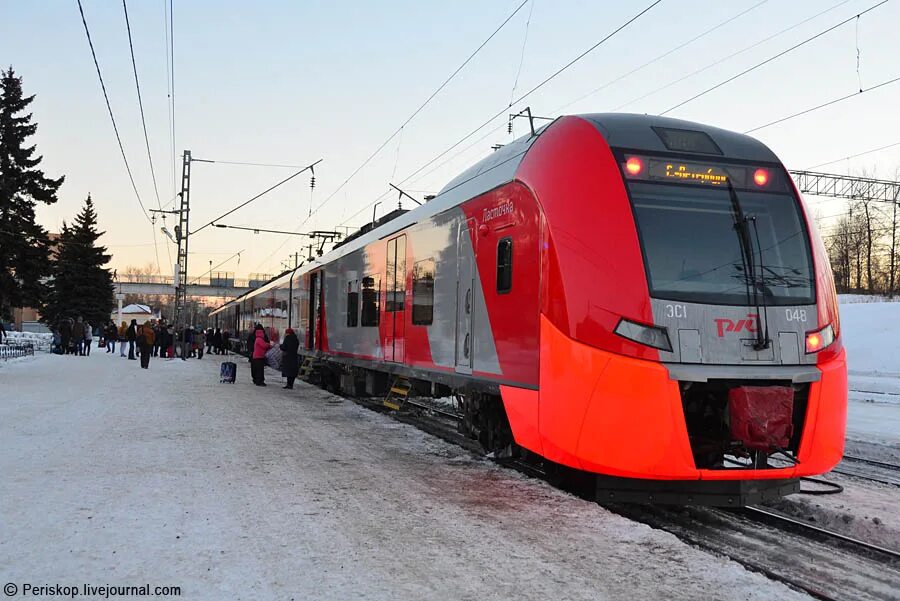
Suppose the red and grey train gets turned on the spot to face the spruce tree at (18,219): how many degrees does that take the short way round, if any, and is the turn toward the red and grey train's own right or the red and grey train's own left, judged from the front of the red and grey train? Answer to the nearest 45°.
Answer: approximately 180°

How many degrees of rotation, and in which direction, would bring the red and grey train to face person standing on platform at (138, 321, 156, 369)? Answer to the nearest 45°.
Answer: approximately 180°

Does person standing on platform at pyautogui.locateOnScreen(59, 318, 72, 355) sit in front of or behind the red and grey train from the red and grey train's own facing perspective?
behind

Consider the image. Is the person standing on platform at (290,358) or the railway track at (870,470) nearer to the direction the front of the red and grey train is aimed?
the railway track

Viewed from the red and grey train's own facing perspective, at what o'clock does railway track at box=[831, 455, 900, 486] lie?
The railway track is roughly at 9 o'clock from the red and grey train.

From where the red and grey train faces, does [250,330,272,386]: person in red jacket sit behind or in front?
behind

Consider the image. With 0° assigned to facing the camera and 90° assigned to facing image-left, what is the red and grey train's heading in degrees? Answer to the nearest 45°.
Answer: approximately 315°

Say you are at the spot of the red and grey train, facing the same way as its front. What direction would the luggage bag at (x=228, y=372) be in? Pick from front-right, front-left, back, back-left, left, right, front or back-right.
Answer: back
